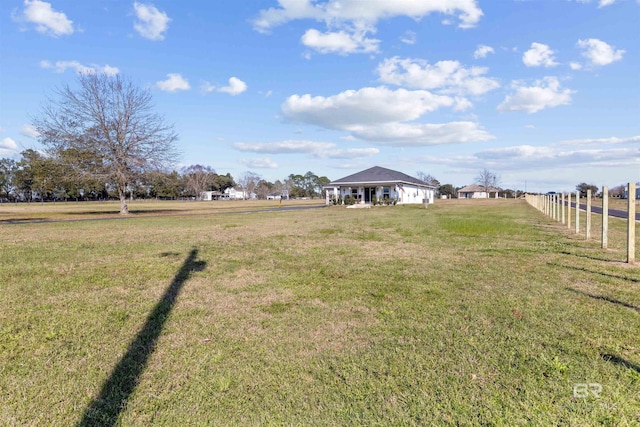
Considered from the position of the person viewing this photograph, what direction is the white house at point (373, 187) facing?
facing the viewer and to the left of the viewer
